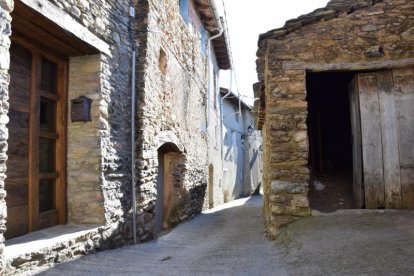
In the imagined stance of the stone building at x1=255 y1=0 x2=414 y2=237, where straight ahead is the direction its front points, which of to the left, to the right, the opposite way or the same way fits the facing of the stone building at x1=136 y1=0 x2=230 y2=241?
to the left

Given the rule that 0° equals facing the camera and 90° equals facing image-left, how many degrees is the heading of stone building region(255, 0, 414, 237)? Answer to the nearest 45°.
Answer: approximately 0°

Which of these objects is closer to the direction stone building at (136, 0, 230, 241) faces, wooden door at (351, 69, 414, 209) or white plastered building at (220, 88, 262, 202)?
the wooden door

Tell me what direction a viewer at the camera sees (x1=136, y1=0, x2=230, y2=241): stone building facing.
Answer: facing the viewer and to the right of the viewer

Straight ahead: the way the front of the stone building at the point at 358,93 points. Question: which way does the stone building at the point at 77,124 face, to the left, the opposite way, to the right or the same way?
to the left

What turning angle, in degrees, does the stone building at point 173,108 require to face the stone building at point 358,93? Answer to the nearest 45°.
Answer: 0° — it already faces it

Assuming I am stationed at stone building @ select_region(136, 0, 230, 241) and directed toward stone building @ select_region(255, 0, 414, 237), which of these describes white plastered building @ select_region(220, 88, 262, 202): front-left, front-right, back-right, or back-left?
back-left

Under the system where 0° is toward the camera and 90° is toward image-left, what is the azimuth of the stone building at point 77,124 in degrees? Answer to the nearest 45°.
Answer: approximately 315°

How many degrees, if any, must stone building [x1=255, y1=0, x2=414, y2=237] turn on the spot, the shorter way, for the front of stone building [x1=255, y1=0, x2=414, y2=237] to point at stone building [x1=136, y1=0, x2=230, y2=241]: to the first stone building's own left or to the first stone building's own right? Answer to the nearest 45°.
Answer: approximately 135° to the first stone building's own right

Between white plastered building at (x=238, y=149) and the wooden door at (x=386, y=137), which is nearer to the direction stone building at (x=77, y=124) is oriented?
the wooden door

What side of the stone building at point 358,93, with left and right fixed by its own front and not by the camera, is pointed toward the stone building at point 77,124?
right

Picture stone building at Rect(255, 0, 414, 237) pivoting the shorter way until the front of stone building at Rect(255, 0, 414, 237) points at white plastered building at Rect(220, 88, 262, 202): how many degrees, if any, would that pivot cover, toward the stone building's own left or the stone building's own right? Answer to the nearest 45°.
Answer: approximately 180°
